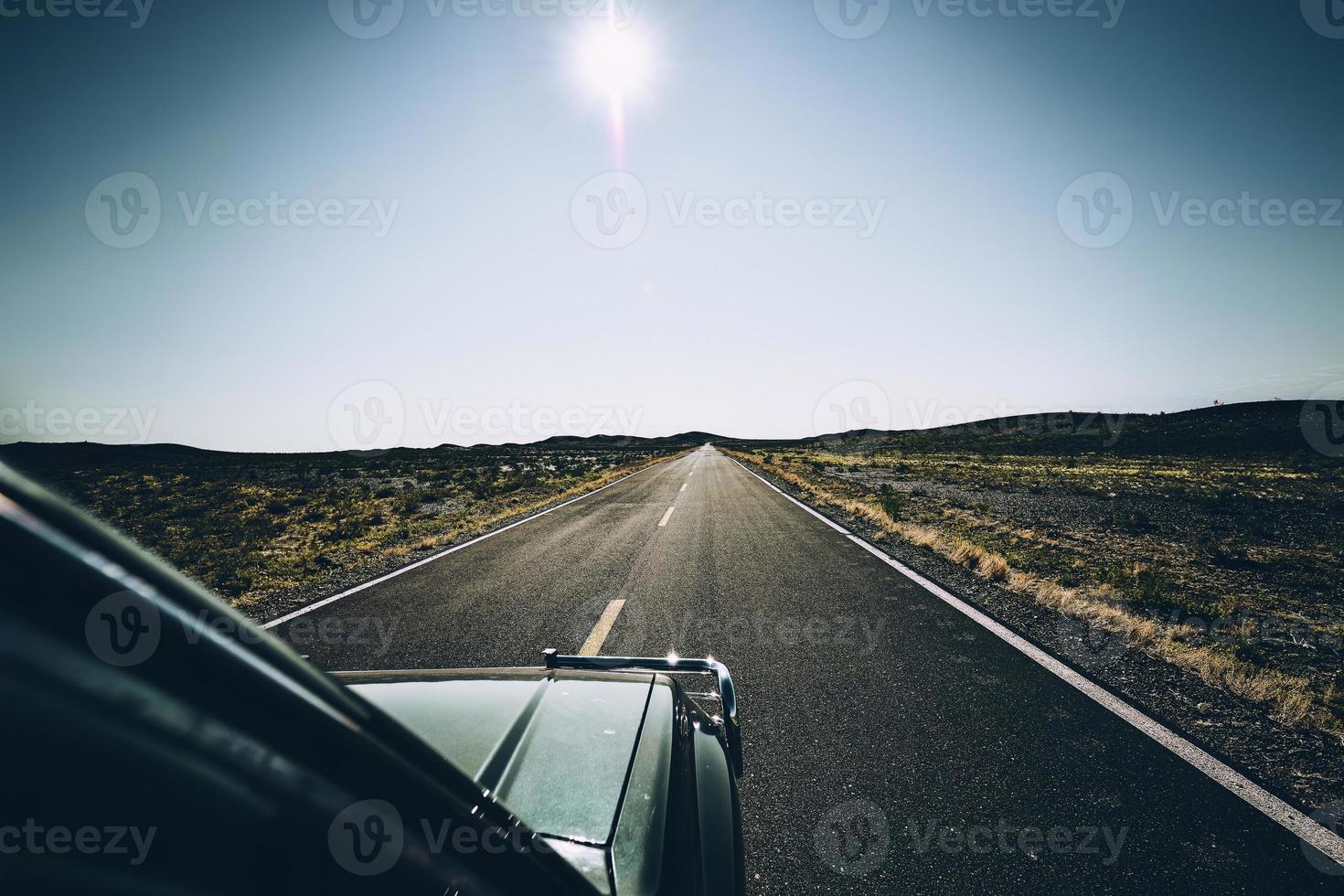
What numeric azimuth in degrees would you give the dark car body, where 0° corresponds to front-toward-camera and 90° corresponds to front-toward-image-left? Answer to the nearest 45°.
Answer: approximately 180°
